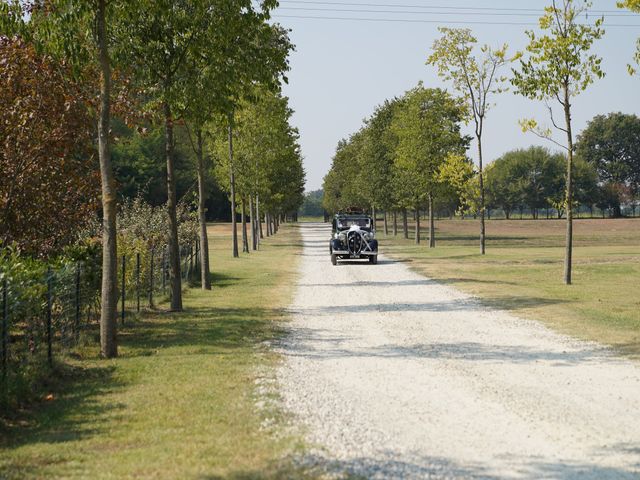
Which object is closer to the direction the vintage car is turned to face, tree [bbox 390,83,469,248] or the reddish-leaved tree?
the reddish-leaved tree

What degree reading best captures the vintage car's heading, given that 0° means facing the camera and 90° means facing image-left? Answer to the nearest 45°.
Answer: approximately 0°

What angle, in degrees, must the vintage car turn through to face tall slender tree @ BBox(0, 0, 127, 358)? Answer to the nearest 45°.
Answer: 0° — it already faces it

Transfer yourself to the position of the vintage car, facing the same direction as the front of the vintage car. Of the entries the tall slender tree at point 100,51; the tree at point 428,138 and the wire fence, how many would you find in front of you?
2

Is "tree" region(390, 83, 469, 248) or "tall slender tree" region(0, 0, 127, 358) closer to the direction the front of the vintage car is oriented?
the tall slender tree

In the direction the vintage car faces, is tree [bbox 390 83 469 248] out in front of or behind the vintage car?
behind

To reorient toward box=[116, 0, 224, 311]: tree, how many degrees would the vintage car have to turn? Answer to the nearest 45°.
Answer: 0° — it already faces it
